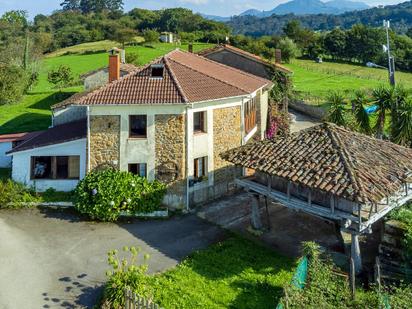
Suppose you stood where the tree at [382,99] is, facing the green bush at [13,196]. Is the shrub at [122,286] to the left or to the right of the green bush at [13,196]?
left

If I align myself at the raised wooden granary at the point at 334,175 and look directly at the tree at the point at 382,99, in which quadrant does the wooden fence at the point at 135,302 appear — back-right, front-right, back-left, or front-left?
back-left
